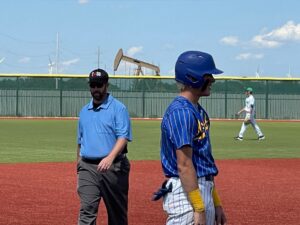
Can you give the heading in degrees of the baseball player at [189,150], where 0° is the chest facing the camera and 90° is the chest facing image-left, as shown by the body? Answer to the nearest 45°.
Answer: approximately 270°

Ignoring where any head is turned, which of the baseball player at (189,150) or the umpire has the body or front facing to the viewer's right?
the baseball player

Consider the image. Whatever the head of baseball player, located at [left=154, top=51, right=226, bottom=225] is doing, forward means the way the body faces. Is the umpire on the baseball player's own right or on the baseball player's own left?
on the baseball player's own left

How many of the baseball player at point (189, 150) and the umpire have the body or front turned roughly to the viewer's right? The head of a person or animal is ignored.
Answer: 1

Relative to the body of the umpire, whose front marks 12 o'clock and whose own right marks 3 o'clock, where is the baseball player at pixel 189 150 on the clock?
The baseball player is roughly at 10 o'clock from the umpire.

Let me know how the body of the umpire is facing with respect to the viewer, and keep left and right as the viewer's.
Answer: facing the viewer and to the left of the viewer
